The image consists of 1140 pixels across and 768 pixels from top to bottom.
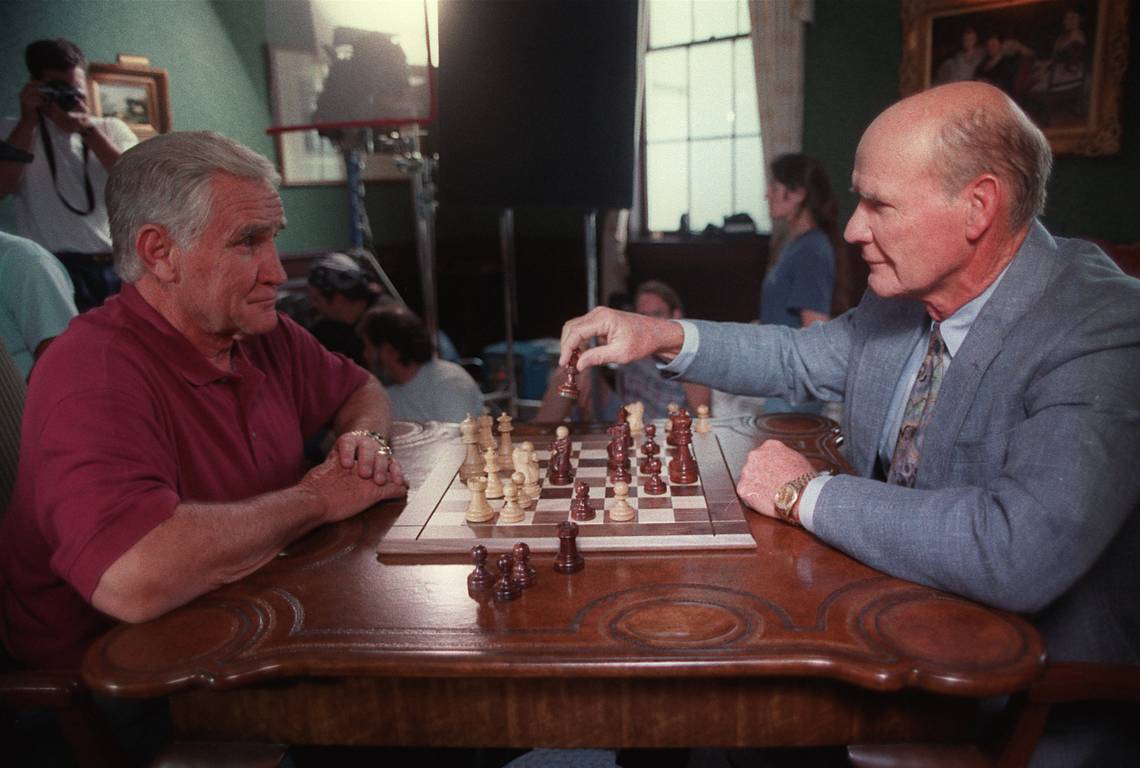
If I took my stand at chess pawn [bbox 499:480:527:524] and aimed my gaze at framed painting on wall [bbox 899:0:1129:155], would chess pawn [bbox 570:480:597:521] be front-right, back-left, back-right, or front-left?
front-right

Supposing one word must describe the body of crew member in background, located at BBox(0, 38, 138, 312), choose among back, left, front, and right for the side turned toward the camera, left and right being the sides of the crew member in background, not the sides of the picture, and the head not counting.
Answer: front

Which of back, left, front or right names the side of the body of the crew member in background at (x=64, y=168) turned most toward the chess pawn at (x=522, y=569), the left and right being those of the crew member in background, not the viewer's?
front

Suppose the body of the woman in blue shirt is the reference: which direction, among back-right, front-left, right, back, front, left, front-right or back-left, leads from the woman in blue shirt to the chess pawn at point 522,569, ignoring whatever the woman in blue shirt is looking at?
left

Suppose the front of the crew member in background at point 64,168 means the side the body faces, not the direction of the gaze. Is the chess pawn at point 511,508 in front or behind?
in front

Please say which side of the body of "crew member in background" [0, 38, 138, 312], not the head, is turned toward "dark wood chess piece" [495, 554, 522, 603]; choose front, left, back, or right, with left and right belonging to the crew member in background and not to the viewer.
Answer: front

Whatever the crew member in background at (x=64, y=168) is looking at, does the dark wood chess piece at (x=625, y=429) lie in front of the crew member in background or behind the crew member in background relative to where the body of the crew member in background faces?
in front

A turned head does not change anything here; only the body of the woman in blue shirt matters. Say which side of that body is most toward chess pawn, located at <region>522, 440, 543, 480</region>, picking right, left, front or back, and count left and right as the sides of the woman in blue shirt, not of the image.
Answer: left

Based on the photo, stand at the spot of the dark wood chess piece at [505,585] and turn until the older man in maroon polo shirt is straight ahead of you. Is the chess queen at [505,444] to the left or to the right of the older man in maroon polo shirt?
right

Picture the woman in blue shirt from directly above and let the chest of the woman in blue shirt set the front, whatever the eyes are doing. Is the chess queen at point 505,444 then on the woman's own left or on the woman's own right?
on the woman's own left

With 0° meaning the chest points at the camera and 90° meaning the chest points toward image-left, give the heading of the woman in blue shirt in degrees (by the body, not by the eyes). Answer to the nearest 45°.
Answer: approximately 90°

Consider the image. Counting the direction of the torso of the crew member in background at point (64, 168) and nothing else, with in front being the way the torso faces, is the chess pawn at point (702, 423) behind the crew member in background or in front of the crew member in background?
in front

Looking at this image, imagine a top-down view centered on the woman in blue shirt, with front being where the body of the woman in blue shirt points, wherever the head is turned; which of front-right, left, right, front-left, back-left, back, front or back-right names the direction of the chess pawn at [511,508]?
left

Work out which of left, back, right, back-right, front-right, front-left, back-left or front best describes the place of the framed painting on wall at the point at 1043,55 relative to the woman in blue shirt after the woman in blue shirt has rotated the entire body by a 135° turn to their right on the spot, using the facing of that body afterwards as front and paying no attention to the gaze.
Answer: front

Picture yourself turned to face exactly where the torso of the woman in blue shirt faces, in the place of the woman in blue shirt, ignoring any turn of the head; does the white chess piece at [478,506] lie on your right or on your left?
on your left

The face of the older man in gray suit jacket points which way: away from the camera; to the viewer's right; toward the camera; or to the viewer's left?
to the viewer's left

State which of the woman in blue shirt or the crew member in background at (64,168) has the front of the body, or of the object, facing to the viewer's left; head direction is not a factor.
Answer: the woman in blue shirt

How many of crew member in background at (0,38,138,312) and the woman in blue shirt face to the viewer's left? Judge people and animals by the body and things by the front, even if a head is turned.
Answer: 1
